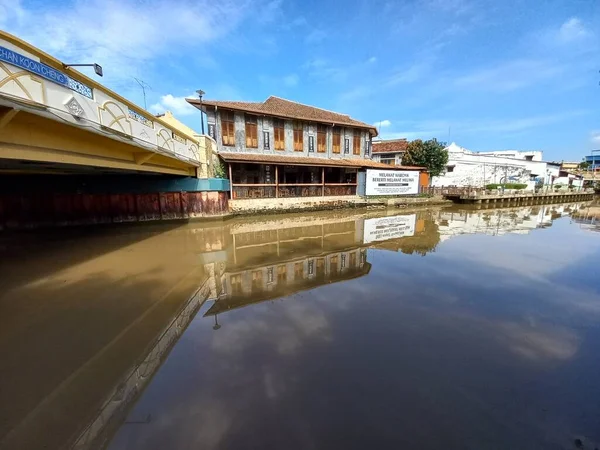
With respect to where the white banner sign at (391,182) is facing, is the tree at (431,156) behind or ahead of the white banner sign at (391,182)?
behind

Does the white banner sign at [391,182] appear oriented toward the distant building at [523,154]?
no

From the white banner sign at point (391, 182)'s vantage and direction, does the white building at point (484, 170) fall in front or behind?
behind

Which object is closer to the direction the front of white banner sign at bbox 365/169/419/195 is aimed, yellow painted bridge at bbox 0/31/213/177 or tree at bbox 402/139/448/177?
the yellow painted bridge

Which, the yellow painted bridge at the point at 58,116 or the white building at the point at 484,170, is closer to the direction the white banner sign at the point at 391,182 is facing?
the yellow painted bridge

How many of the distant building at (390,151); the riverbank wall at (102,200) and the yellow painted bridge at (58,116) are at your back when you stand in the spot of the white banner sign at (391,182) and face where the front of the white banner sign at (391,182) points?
1

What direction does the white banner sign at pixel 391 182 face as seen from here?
toward the camera

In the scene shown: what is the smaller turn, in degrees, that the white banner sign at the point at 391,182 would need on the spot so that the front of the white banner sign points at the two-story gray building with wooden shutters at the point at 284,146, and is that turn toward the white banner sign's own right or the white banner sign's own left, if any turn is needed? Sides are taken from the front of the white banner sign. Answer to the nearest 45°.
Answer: approximately 45° to the white banner sign's own right

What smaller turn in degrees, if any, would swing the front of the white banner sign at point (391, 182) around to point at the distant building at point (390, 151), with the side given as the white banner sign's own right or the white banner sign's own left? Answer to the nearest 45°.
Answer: approximately 180°
